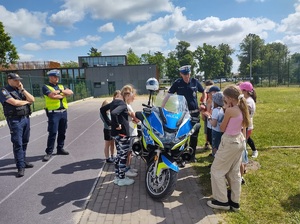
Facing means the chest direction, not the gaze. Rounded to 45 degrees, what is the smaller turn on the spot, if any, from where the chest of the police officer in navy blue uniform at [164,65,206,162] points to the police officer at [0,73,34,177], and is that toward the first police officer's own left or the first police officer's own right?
approximately 90° to the first police officer's own right

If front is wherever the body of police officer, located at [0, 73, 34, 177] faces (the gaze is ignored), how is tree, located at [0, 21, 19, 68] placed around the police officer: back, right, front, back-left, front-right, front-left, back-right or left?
back-left

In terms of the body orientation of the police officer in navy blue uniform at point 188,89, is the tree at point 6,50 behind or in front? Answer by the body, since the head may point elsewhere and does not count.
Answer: behind

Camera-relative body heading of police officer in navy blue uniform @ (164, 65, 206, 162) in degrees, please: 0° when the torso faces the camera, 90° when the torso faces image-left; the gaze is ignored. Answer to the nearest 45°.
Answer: approximately 0°

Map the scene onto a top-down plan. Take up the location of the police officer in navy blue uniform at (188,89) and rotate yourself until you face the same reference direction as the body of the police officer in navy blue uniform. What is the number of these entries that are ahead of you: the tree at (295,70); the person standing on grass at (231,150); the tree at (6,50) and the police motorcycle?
2

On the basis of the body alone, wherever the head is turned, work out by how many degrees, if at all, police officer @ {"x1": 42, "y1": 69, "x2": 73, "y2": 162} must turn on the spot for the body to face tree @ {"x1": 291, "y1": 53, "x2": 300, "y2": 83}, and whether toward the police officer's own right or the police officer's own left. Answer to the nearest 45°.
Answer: approximately 90° to the police officer's own left

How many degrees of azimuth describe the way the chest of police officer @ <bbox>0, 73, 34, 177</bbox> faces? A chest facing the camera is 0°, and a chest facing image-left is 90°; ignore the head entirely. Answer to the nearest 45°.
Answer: approximately 315°

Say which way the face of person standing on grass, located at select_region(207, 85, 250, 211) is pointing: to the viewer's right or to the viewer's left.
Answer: to the viewer's left
